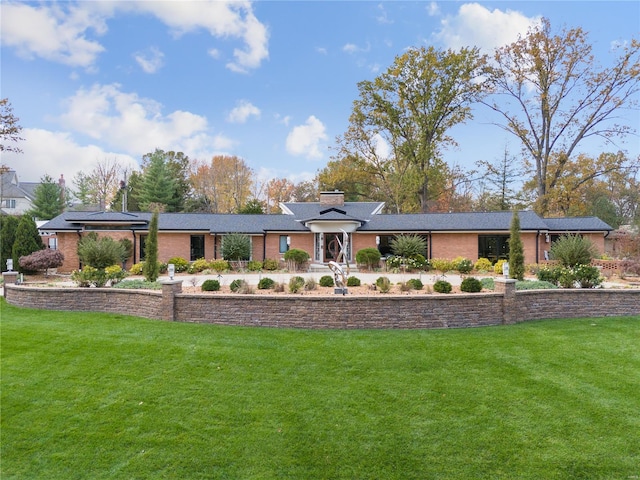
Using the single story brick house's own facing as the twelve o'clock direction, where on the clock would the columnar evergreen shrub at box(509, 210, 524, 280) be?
The columnar evergreen shrub is roughly at 11 o'clock from the single story brick house.

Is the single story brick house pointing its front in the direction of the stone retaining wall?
yes

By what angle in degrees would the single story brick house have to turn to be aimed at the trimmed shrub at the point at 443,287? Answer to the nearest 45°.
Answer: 0° — it already faces it

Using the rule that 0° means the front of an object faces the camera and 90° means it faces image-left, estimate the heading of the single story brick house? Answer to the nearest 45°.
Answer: approximately 0°

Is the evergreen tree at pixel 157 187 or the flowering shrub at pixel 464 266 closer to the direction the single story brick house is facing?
the flowering shrub

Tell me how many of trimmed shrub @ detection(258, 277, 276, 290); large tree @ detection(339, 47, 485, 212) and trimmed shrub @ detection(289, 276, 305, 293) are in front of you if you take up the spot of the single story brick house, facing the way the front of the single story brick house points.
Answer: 2

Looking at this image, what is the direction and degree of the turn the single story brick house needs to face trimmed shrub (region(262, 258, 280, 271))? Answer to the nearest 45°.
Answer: approximately 45° to its right

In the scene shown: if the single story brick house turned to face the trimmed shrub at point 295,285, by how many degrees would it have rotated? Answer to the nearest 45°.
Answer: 0° — it already faces it

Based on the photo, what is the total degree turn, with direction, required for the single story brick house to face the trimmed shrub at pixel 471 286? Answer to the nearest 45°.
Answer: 0° — it already faces it
